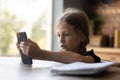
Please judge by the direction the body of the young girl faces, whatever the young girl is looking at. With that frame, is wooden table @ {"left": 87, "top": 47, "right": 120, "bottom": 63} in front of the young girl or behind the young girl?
behind

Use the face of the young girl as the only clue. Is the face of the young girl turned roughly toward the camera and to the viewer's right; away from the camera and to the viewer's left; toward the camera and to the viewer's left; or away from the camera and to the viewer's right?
toward the camera and to the viewer's left

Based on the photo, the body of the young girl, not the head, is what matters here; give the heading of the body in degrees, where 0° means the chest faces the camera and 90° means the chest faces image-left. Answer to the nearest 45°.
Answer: approximately 45°
